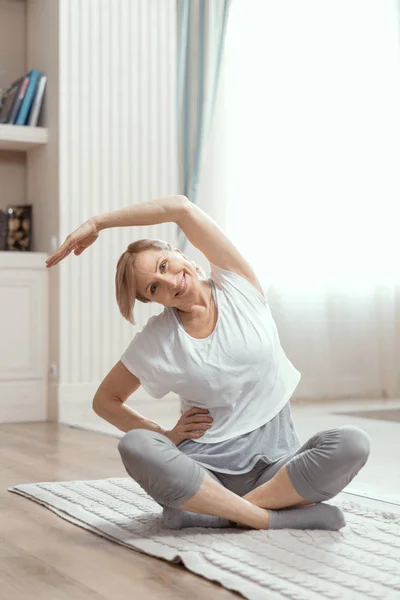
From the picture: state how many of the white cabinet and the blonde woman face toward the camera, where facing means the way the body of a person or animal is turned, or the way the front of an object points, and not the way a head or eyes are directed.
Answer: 2

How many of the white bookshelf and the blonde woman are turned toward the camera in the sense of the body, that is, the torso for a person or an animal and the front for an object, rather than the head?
2

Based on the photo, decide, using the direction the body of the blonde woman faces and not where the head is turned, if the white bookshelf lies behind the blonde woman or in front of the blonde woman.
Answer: behind

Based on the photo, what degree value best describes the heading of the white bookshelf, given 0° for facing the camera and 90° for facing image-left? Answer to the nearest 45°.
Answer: approximately 0°
